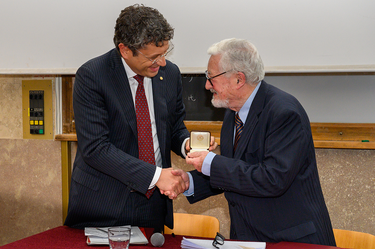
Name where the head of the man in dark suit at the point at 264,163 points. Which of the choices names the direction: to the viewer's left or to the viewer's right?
to the viewer's left

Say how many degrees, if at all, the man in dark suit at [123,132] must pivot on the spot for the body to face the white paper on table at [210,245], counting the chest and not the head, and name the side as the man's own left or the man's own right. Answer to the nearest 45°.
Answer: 0° — they already face it

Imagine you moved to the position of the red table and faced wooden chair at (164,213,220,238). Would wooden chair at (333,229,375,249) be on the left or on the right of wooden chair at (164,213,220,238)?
right

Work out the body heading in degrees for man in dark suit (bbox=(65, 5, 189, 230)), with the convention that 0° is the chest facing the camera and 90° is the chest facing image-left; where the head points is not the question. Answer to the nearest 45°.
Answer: approximately 315°
